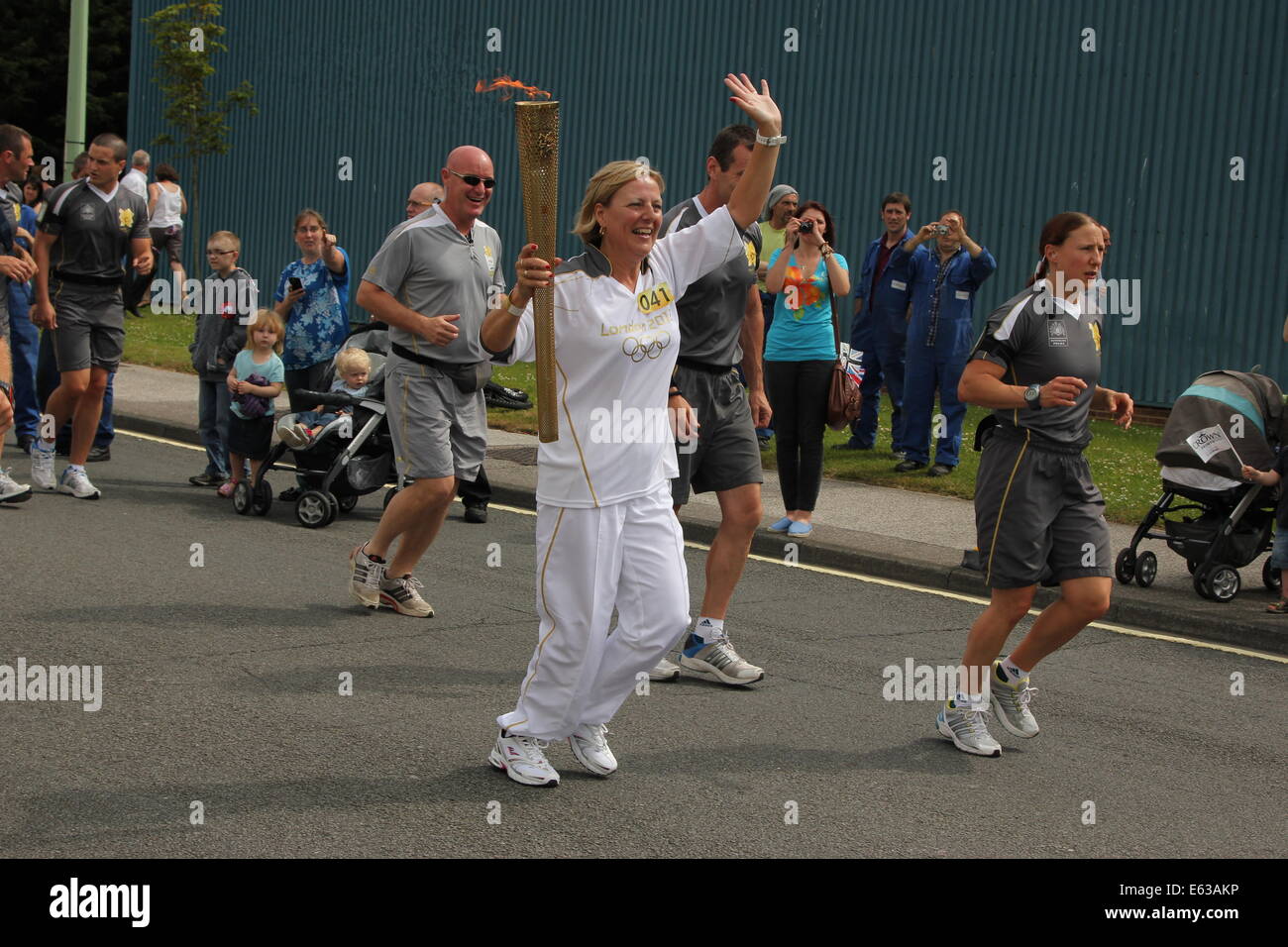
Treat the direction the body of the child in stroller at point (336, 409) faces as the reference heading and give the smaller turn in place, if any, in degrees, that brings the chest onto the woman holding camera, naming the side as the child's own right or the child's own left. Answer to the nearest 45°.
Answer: approximately 135° to the child's own left

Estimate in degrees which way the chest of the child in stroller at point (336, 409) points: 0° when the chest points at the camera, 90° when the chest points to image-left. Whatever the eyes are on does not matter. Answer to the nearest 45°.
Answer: approximately 45°

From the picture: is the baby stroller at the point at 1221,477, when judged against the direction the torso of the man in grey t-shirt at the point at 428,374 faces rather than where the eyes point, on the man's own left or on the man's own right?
on the man's own left

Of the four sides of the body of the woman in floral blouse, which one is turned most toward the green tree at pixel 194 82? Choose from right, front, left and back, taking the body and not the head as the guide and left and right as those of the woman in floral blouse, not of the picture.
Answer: back

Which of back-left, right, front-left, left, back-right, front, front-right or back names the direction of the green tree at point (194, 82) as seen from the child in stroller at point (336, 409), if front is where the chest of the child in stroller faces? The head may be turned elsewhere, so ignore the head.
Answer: back-right
